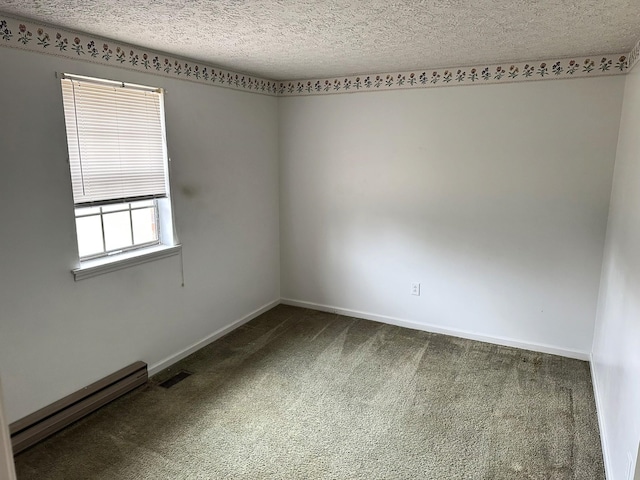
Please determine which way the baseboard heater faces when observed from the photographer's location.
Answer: facing the viewer and to the right of the viewer

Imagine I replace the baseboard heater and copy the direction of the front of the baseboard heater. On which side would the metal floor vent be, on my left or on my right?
on my left
